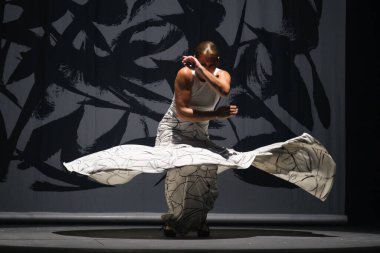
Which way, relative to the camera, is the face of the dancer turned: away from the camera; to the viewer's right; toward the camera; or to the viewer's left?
toward the camera

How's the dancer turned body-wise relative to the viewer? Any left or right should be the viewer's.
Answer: facing the viewer and to the right of the viewer
